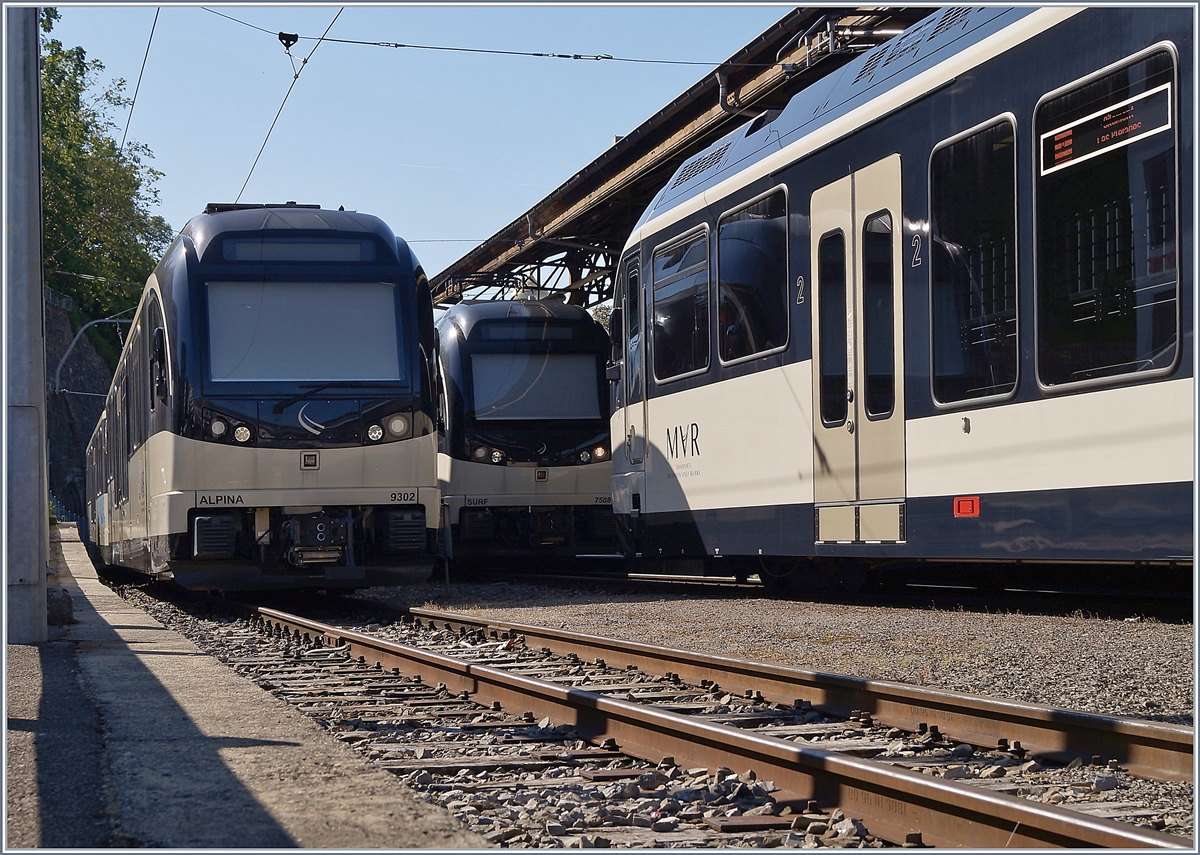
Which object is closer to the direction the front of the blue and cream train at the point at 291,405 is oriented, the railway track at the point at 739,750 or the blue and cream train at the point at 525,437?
the railway track

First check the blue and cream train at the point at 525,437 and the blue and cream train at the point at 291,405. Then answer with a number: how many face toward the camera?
2

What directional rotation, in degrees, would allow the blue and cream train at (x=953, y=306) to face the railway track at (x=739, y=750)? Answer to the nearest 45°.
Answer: approximately 135° to its left

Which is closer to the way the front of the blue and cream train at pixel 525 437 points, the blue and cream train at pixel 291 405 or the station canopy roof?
the blue and cream train

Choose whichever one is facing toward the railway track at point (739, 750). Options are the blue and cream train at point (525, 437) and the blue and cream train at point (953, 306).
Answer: the blue and cream train at point (525, 437)

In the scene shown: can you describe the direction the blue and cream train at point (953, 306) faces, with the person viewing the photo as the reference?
facing away from the viewer and to the left of the viewer

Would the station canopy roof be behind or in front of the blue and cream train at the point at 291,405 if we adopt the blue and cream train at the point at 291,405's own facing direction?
behind

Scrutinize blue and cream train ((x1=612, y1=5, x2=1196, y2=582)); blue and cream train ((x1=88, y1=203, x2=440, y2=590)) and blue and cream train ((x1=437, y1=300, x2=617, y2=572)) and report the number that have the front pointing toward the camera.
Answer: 2
